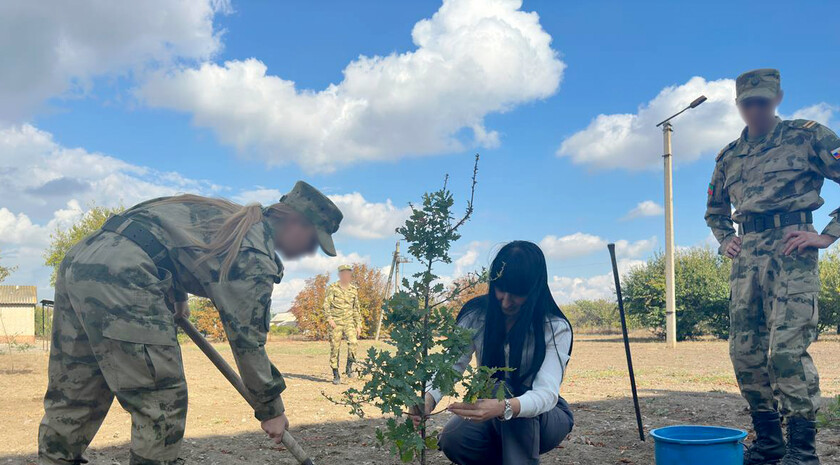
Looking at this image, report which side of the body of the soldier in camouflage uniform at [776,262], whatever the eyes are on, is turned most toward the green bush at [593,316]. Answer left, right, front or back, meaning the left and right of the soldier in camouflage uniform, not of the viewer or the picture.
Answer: back

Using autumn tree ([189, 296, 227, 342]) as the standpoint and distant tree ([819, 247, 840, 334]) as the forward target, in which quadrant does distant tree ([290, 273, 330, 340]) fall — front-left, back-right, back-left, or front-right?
front-left

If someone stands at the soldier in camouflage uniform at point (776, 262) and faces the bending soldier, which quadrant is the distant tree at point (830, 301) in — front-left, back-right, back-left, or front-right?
back-right

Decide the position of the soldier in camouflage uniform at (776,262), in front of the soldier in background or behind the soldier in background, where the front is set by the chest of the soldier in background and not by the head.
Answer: in front

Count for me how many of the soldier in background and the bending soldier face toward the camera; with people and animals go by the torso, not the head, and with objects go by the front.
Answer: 1

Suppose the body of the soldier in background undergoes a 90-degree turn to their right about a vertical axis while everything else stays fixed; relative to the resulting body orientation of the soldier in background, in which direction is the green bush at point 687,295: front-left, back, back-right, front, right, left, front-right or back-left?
back-right

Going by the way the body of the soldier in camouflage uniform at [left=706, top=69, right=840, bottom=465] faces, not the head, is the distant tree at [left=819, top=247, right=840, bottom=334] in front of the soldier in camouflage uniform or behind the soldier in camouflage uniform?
behind

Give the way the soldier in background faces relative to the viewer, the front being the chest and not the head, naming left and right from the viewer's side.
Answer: facing the viewer

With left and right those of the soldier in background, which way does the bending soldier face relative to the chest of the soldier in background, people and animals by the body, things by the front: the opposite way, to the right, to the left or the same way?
to the left

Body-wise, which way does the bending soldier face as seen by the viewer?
to the viewer's right

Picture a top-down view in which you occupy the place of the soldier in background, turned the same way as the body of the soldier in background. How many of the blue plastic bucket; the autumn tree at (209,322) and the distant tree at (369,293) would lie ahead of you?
1

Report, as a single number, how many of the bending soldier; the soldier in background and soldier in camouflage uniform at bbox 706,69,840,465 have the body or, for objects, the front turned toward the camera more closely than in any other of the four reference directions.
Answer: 2

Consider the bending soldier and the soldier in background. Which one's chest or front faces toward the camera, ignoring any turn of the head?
the soldier in background
